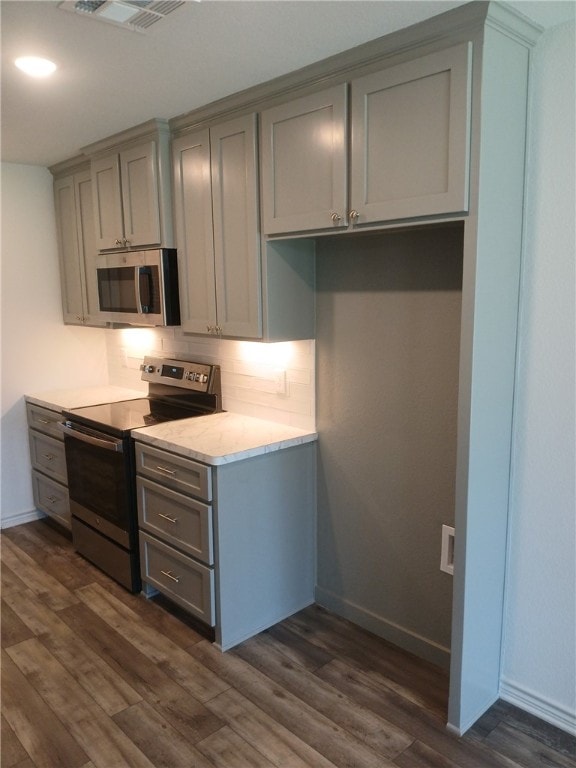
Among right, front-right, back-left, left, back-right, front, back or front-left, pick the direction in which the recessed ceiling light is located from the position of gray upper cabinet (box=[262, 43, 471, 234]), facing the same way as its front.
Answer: front-right

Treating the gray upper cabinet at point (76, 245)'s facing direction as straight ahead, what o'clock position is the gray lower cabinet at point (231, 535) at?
The gray lower cabinet is roughly at 10 o'clock from the gray upper cabinet.

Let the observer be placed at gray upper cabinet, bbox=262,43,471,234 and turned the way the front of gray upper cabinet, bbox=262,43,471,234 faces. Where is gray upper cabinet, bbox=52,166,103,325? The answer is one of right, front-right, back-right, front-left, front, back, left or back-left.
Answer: right

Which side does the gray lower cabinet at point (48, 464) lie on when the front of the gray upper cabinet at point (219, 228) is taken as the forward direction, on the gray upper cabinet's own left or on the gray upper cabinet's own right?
on the gray upper cabinet's own right

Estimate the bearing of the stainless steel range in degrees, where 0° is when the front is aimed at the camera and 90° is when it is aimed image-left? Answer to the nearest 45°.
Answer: approximately 45°

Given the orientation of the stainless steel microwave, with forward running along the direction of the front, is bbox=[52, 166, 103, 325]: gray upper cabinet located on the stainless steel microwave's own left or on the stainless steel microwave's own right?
on the stainless steel microwave's own right

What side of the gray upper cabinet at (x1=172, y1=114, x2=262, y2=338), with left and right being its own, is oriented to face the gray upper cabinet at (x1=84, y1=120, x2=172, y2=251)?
right

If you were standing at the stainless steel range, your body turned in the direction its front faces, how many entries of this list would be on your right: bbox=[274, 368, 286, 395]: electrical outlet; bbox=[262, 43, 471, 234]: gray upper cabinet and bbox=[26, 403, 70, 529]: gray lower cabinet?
1

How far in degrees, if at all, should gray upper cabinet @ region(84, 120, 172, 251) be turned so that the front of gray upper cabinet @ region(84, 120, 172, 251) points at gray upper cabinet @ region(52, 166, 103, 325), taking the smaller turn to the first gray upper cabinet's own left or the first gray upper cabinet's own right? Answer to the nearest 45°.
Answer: approximately 90° to the first gray upper cabinet's own right

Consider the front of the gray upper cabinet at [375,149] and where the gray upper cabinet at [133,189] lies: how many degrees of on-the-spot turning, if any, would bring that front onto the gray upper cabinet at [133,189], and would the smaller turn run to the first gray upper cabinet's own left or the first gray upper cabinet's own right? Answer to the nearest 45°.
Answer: approximately 90° to the first gray upper cabinet's own right
